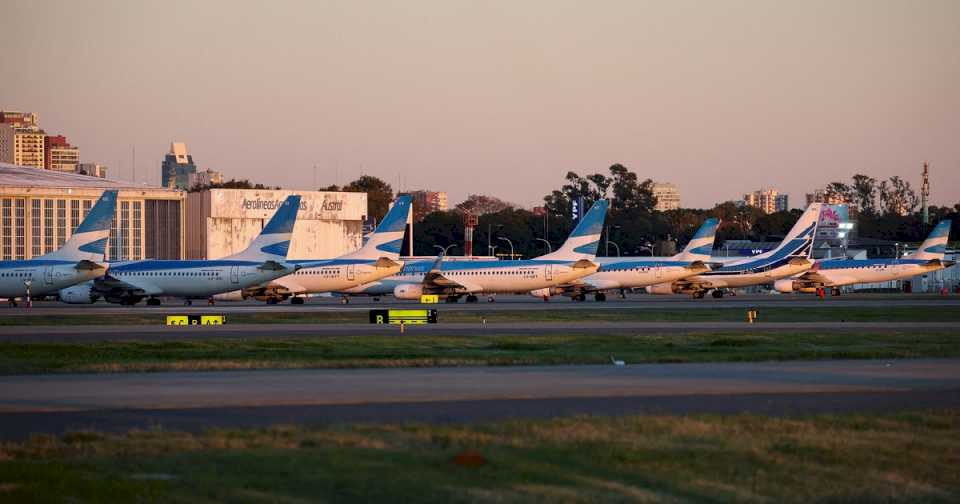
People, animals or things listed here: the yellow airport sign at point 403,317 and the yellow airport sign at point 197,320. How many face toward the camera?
2

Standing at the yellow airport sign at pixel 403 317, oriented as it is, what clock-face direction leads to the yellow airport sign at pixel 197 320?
the yellow airport sign at pixel 197 320 is roughly at 3 o'clock from the yellow airport sign at pixel 403 317.

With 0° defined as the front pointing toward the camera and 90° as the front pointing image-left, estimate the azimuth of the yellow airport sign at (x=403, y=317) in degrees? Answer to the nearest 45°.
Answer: approximately 0°

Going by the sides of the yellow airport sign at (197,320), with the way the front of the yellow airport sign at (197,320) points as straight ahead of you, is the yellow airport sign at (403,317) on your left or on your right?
on your left
